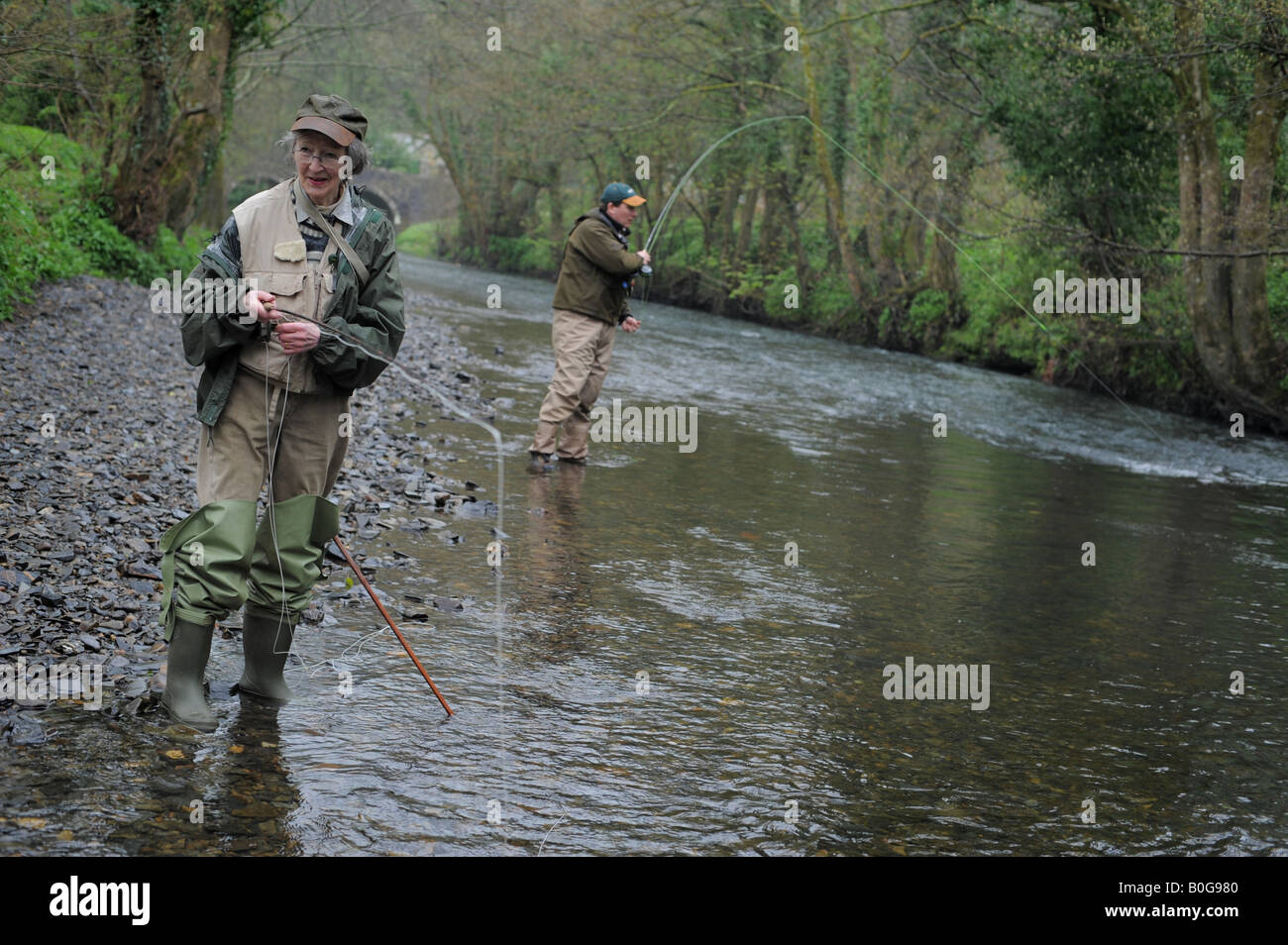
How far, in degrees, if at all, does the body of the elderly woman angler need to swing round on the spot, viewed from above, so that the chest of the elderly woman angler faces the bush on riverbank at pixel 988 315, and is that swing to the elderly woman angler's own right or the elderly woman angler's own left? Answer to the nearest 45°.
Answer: approximately 135° to the elderly woman angler's own left

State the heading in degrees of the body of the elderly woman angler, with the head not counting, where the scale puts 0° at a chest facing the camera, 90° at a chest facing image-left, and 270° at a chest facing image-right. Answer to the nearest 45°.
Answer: approximately 0°

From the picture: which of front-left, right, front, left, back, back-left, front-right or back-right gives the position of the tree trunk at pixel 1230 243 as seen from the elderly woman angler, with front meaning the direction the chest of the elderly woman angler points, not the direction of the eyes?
back-left

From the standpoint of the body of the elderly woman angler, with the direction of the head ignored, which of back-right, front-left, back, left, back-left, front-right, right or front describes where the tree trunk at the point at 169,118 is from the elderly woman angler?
back
